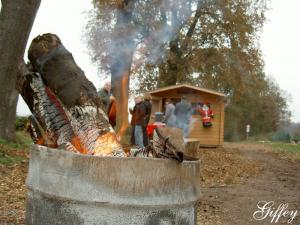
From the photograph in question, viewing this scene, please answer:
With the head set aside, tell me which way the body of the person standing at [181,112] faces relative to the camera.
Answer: away from the camera

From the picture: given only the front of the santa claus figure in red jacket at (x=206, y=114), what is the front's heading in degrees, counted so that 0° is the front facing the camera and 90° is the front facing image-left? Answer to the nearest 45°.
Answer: approximately 0°

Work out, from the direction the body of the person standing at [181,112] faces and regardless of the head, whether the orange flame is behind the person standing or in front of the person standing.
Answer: behind

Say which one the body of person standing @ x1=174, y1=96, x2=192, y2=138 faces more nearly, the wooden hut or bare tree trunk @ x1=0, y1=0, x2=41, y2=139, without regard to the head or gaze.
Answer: the wooden hut

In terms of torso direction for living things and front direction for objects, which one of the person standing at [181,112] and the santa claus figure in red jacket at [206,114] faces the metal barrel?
the santa claus figure in red jacket

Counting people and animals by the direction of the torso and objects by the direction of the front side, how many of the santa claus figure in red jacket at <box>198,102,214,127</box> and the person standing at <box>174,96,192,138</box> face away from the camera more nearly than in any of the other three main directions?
1

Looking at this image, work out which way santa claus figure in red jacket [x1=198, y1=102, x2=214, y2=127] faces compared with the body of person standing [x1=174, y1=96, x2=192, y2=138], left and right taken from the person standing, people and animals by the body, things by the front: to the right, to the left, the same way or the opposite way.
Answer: the opposite way

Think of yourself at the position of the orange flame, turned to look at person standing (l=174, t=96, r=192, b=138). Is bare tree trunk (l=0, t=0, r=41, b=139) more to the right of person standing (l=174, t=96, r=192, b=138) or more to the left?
left
